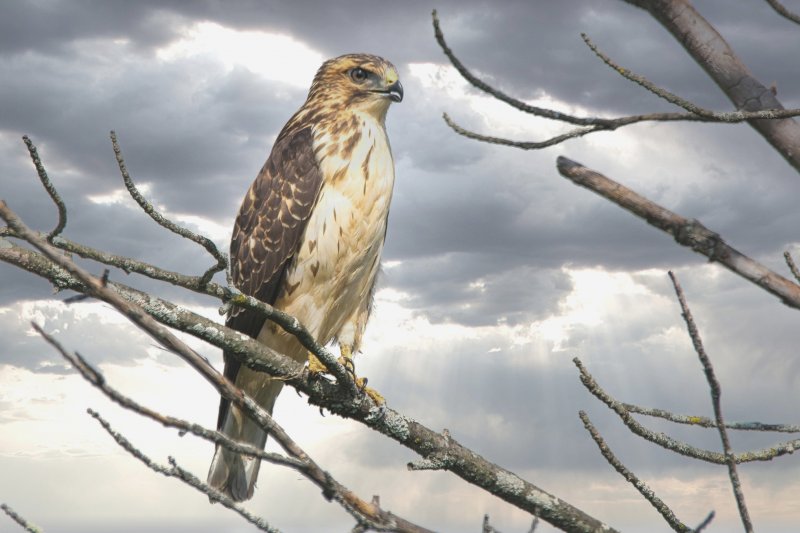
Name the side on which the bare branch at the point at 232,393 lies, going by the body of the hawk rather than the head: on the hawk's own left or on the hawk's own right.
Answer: on the hawk's own right

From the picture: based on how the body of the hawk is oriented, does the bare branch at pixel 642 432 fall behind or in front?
in front

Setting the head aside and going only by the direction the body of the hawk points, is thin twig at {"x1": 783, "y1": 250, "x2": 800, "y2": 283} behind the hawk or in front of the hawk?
in front

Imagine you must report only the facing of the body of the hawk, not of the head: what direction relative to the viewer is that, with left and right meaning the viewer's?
facing the viewer and to the right of the viewer

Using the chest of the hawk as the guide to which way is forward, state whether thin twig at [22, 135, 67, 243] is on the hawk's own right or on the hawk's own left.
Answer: on the hawk's own right

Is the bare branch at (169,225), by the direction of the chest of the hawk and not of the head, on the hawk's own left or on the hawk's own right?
on the hawk's own right
